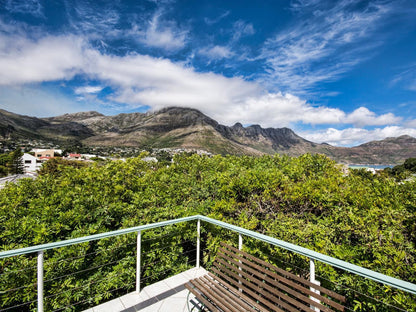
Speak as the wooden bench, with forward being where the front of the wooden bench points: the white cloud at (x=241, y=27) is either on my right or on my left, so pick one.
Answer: on my right

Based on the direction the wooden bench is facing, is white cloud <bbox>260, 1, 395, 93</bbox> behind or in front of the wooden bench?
behind

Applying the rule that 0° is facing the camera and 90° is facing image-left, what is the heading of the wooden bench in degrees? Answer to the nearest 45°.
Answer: approximately 45°

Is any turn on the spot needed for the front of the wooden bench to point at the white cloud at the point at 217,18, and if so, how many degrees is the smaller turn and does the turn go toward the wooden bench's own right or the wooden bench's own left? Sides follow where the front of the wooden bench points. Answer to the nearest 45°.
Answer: approximately 135° to the wooden bench's own right

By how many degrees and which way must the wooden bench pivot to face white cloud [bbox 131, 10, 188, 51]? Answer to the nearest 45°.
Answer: approximately 90° to its right
